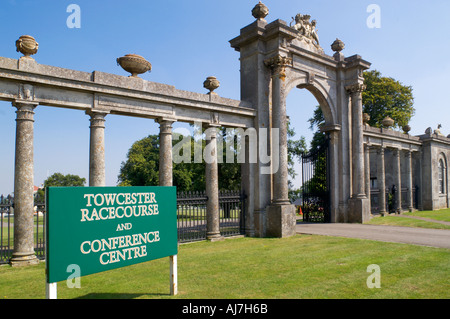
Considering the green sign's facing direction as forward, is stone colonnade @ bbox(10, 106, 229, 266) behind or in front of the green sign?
behind

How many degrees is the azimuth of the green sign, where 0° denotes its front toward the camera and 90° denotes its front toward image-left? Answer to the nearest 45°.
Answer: approximately 315°

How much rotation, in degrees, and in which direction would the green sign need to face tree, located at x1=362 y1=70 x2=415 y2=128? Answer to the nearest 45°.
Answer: approximately 90° to its left

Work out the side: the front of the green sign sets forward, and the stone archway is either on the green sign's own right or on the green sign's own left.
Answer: on the green sign's own left

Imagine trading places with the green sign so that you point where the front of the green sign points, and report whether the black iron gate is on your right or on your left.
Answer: on your left
